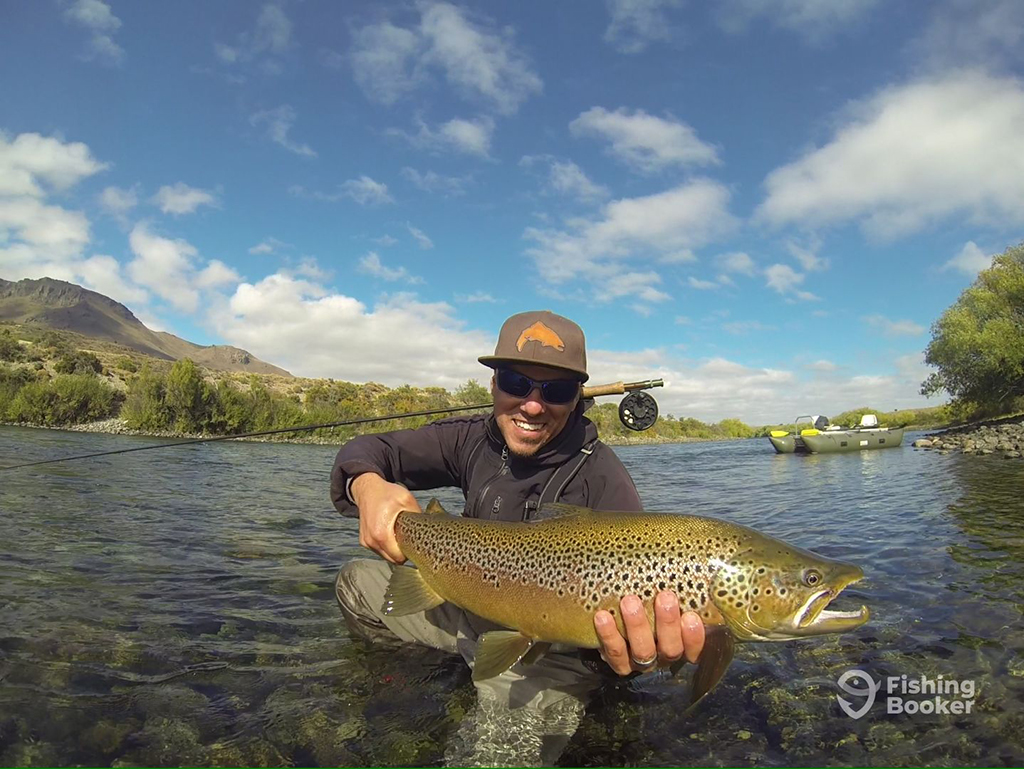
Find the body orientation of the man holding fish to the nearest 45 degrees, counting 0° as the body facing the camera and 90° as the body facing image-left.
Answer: approximately 0°

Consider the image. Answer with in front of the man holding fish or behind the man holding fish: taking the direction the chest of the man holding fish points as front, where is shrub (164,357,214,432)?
behind

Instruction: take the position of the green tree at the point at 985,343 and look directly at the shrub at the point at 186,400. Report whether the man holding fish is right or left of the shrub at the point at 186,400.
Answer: left

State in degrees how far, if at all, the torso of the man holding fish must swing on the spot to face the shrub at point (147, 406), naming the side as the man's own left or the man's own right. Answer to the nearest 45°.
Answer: approximately 135° to the man's own right

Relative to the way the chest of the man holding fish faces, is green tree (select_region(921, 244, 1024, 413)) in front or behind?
behind
